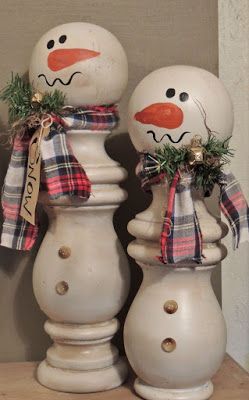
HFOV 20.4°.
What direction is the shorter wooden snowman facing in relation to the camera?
toward the camera

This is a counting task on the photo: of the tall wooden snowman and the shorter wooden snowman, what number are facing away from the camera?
0
